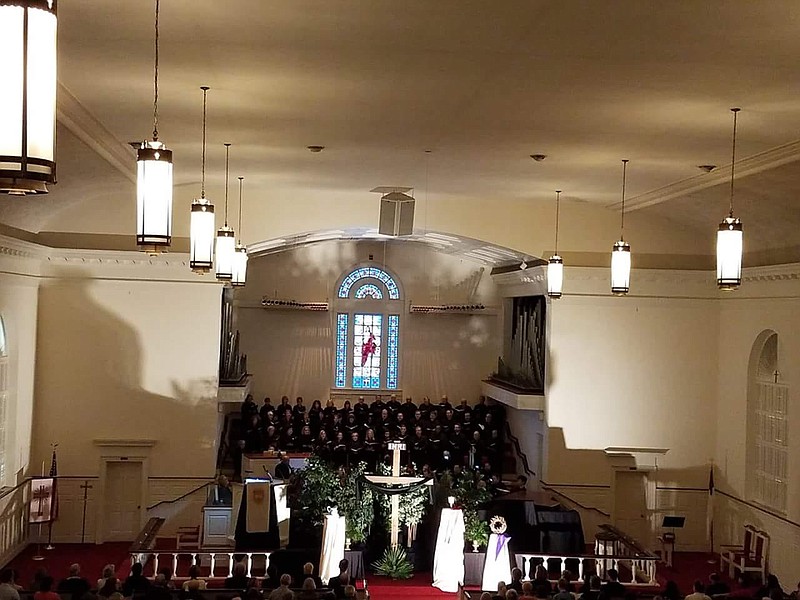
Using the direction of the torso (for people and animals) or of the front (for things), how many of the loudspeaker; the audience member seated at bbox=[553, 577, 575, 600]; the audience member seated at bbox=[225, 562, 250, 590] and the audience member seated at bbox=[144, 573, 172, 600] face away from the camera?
3

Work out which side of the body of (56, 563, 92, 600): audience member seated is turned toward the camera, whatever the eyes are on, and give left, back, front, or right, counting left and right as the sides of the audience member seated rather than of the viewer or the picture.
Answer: back

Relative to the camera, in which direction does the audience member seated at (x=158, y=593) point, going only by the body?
away from the camera

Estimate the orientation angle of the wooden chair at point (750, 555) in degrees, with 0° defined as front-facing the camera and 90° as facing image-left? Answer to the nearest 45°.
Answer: approximately 45°

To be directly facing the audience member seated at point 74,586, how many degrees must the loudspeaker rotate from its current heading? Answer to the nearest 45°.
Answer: approximately 45° to its right

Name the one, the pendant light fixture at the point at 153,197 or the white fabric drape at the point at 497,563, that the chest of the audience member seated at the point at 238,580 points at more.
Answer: the white fabric drape

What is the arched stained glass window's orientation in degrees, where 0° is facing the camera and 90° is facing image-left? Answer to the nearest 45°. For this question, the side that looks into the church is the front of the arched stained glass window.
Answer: approximately 0°

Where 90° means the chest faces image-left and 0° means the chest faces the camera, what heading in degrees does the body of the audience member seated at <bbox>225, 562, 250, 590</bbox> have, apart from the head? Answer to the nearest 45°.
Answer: approximately 180°

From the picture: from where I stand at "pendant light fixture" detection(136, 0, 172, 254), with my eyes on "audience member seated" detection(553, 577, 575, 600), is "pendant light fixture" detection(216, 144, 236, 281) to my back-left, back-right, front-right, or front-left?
front-left

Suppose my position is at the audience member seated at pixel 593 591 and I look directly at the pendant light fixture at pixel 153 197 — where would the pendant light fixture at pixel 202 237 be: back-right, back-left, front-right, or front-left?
front-right

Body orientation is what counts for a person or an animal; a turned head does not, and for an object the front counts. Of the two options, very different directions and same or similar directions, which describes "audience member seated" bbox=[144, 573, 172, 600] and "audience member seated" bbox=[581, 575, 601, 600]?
same or similar directions

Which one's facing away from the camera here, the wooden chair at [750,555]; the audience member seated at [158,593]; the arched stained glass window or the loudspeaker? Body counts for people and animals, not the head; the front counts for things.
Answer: the audience member seated

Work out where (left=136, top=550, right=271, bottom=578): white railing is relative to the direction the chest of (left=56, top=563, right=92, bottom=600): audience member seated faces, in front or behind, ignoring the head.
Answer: in front

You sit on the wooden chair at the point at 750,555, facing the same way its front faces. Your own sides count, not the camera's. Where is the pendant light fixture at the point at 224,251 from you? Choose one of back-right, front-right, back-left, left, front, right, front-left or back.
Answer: front

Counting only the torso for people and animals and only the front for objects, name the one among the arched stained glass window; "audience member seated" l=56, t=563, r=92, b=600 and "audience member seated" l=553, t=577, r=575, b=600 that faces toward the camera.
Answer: the arched stained glass window

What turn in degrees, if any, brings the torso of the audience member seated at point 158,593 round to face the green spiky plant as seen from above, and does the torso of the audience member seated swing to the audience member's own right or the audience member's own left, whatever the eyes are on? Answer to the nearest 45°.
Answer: approximately 45° to the audience member's own right

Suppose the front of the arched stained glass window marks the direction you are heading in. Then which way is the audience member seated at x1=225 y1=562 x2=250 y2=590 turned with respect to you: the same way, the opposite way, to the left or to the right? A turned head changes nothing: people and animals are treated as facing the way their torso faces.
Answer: the opposite way

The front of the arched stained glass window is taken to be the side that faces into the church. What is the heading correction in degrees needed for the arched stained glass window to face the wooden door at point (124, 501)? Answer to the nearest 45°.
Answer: approximately 45° to its right

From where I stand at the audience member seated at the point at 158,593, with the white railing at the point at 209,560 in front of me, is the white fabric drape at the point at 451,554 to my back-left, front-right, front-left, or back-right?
front-right
